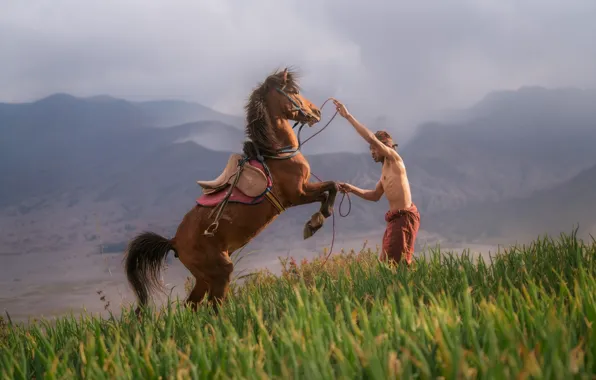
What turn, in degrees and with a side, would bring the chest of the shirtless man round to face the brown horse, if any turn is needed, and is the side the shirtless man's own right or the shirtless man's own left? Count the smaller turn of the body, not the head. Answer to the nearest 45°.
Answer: approximately 45° to the shirtless man's own left

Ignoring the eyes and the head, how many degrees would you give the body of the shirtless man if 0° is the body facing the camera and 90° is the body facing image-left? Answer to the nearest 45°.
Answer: approximately 90°
